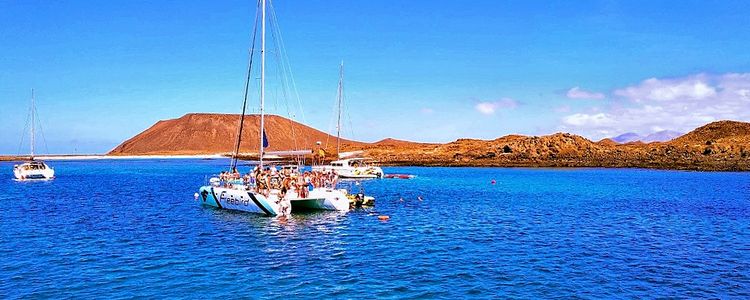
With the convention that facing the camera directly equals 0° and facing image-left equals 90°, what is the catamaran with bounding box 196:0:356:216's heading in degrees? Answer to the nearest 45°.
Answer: approximately 135°
